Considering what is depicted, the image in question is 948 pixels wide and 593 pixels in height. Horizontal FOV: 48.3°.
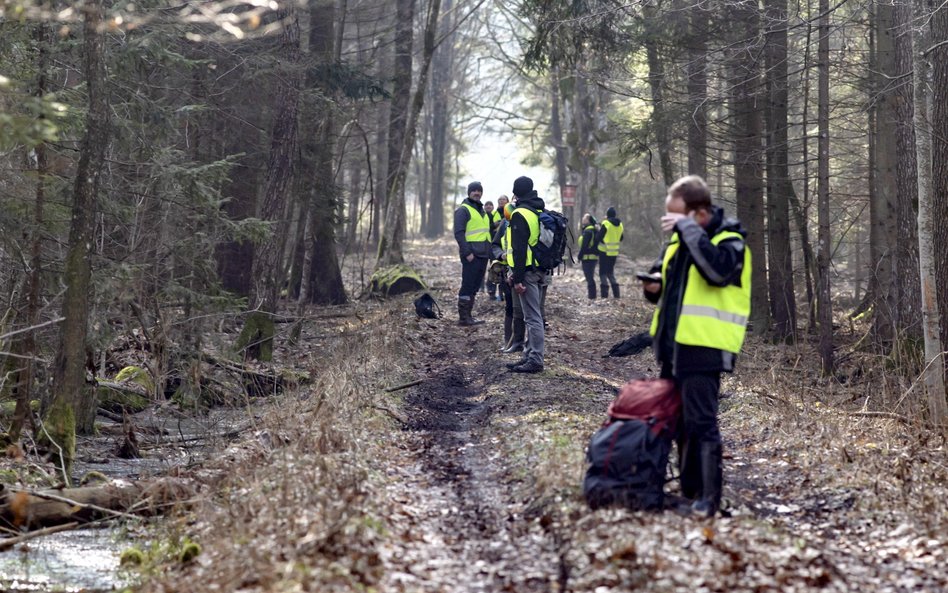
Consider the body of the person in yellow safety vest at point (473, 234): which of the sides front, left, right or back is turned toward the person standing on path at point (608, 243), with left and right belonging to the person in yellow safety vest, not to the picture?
left

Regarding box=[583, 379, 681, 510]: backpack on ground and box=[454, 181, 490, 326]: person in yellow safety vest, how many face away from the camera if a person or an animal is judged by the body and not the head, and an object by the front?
0

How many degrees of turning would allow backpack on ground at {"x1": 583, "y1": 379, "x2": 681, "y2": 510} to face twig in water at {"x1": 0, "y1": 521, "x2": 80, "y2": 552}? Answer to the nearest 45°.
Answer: approximately 45° to its right

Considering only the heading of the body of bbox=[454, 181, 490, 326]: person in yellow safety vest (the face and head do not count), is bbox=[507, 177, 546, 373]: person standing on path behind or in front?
in front

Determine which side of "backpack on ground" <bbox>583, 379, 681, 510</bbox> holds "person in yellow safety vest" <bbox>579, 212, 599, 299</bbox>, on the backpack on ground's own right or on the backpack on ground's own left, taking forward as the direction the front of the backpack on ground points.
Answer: on the backpack on ground's own right

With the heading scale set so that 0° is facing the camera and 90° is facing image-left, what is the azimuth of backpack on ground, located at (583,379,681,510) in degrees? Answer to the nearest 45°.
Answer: approximately 45°

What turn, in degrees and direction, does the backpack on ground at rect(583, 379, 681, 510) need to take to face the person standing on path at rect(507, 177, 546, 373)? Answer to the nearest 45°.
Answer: approximately 135° to its right

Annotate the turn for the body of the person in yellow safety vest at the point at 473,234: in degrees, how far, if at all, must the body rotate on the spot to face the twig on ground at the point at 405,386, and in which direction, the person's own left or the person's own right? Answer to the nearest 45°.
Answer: approximately 45° to the person's own right

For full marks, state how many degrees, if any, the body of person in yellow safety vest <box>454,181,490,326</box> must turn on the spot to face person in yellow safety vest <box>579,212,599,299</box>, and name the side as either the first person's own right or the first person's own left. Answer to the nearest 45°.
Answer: approximately 135° to the first person's own left

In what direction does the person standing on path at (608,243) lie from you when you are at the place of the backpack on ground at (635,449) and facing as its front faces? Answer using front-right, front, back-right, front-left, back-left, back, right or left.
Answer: back-right

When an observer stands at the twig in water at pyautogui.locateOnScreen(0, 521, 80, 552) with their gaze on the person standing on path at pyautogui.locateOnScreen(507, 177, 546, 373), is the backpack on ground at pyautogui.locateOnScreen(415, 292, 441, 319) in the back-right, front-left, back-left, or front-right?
front-left

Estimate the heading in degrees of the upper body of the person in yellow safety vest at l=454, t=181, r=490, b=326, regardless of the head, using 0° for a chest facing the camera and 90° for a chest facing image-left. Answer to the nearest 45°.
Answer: approximately 315°
